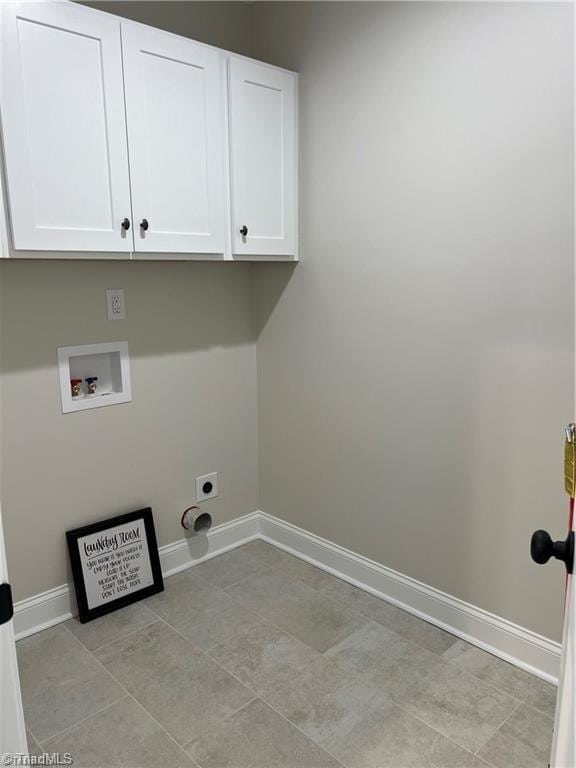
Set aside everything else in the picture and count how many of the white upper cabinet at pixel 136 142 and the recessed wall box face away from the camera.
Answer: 0

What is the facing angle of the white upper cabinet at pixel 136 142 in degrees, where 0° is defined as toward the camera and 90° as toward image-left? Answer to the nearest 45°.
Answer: approximately 315°

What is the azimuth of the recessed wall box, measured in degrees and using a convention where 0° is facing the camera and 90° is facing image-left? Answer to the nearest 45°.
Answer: approximately 315°
